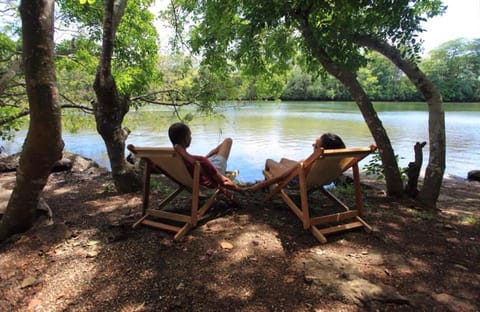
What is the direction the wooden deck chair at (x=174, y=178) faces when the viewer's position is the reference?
facing away from the viewer and to the right of the viewer

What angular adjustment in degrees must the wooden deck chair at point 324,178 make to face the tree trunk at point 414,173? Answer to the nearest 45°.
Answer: approximately 90° to its right

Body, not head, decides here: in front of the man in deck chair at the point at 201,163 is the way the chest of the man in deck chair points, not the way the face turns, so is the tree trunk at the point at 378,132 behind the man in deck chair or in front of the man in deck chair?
in front

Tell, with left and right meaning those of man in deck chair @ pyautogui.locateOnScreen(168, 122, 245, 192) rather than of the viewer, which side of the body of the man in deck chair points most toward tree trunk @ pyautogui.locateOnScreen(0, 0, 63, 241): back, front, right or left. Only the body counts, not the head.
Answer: back

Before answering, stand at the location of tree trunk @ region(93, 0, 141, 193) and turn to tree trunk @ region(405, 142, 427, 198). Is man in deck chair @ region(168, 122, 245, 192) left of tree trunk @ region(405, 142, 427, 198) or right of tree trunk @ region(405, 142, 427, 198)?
right

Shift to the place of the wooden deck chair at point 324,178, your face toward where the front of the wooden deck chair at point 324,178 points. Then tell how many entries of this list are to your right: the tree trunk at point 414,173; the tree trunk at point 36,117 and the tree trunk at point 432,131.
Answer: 2

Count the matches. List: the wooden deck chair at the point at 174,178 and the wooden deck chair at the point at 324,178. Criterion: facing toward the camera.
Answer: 0

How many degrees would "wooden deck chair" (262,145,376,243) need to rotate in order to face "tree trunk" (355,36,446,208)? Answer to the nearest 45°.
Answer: approximately 90° to its right

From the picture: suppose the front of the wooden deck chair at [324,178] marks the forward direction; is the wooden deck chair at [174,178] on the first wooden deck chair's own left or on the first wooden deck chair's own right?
on the first wooden deck chair's own left

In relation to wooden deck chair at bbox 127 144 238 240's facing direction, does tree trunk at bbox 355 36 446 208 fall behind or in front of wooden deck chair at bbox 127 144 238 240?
in front

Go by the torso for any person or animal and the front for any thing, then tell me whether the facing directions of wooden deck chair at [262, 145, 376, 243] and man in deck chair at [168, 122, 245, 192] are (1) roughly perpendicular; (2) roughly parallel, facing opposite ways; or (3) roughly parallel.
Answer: roughly perpendicular

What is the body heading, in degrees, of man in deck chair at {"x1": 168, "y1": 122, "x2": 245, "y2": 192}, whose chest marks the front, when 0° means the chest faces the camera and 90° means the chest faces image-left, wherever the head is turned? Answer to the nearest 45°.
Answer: approximately 225°

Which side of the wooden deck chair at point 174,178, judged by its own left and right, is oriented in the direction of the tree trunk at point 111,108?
left
